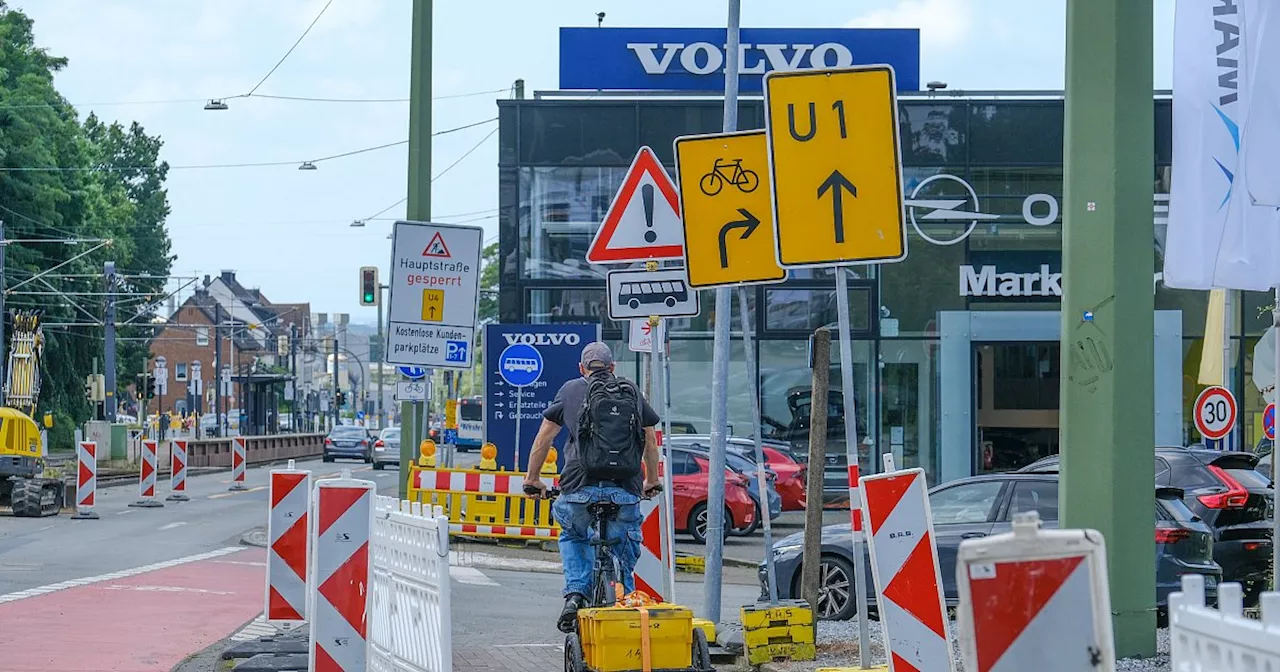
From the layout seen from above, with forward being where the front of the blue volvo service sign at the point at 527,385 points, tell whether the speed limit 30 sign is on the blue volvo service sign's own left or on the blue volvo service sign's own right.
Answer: on the blue volvo service sign's own left

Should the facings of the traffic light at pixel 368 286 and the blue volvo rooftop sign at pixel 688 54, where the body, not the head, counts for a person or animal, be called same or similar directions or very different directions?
same or similar directions

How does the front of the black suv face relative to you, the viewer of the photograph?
facing away from the viewer and to the left of the viewer

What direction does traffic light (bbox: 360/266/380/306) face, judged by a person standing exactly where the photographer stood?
facing the viewer

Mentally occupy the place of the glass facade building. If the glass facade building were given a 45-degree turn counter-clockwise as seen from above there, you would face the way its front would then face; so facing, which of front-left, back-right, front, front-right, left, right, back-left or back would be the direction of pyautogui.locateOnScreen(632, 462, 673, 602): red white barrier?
front-right

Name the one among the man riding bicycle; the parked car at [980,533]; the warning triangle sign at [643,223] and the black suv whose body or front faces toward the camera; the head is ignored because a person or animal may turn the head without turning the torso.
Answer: the warning triangle sign

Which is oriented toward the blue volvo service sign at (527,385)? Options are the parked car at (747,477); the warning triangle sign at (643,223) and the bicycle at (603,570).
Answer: the bicycle

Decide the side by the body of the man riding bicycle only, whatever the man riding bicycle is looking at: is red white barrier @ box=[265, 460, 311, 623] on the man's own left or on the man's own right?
on the man's own left

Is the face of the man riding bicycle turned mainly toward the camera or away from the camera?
away from the camera

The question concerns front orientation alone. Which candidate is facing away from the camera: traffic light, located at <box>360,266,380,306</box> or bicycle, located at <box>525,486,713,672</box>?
the bicycle

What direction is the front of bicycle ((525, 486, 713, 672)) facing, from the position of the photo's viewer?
facing away from the viewer

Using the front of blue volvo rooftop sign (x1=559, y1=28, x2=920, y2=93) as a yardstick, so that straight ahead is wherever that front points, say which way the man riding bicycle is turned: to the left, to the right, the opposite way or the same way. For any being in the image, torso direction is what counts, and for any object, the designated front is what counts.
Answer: the opposite way

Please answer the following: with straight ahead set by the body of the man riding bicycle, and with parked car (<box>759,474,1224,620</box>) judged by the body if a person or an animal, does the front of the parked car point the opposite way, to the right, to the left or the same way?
to the left

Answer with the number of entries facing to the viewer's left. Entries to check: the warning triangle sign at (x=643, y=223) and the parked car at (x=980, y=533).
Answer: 1

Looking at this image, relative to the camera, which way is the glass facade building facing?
toward the camera

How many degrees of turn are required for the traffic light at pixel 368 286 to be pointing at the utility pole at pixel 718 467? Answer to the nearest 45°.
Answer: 0° — it already faces it

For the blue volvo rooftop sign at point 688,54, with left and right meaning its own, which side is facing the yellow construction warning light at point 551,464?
front
